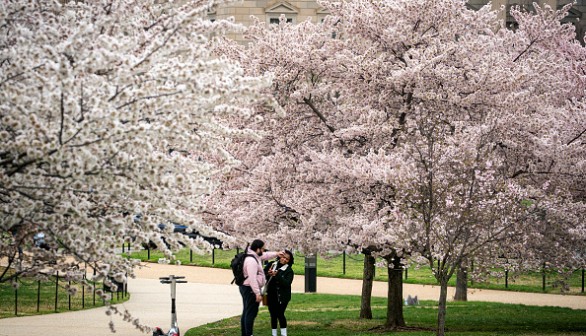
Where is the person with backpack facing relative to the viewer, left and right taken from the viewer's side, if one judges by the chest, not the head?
facing to the right of the viewer

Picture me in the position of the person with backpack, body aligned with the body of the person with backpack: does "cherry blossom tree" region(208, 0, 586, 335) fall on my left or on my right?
on my left

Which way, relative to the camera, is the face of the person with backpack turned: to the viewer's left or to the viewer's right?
to the viewer's right

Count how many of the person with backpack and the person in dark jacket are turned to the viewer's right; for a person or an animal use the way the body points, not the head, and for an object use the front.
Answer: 1

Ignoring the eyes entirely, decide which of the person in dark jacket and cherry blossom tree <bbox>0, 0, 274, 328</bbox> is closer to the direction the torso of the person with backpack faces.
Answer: the person in dark jacket

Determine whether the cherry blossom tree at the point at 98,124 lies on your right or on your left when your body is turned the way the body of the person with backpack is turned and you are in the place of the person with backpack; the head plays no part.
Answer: on your right

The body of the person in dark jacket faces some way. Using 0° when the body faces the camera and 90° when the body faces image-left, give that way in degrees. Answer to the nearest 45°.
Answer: approximately 45°
